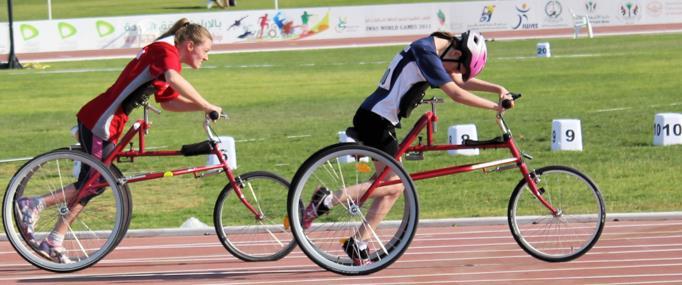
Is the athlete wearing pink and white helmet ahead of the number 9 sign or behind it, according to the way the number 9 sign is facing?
ahead

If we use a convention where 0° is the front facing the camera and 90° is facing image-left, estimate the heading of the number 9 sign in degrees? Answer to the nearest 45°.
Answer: approximately 0°

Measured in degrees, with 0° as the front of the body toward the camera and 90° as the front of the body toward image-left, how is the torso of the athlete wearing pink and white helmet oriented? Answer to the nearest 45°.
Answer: approximately 270°

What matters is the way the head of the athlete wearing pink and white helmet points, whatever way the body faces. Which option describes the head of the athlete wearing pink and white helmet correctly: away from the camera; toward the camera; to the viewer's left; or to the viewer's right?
to the viewer's right

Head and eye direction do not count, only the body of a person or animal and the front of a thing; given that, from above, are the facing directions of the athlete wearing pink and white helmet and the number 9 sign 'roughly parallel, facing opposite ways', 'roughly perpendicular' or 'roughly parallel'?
roughly perpendicular

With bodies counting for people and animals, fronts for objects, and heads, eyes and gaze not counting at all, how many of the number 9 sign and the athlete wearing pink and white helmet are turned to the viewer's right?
1

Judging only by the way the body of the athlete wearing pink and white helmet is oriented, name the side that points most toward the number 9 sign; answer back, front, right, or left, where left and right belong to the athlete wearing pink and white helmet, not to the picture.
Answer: left
